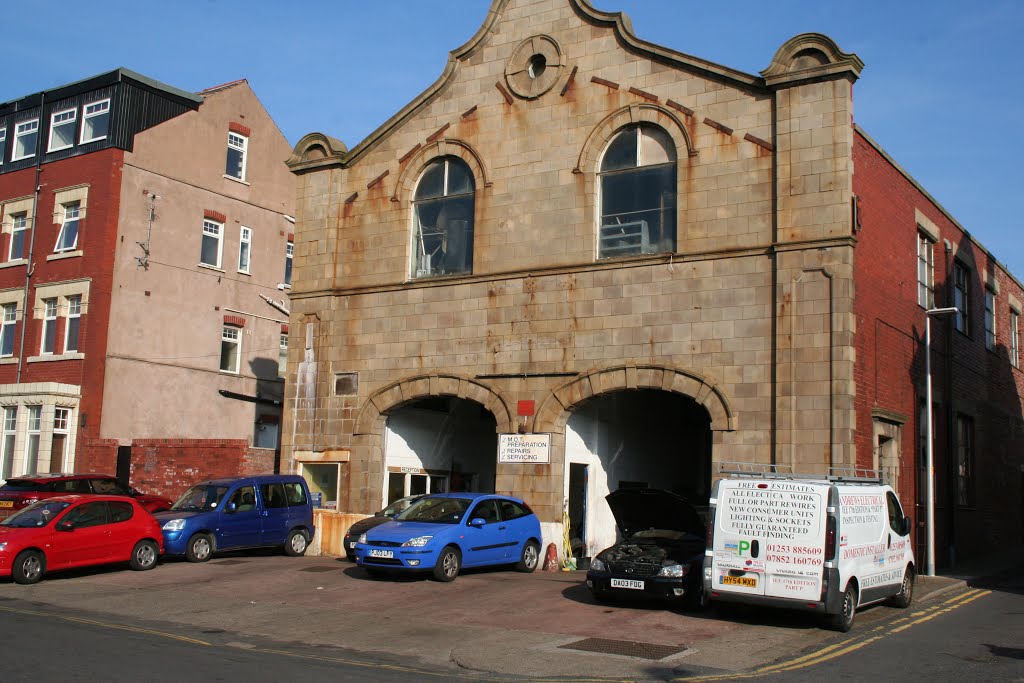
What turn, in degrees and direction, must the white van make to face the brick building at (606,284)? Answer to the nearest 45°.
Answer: approximately 90° to its left

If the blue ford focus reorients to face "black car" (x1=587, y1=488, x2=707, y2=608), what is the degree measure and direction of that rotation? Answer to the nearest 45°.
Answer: approximately 90° to its left

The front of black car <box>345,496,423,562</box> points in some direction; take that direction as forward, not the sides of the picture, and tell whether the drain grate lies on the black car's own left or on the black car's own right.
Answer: on the black car's own left

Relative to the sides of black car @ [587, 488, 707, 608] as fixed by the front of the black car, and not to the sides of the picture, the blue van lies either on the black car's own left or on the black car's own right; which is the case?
on the black car's own right

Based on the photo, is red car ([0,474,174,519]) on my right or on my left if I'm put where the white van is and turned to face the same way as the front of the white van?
on my left

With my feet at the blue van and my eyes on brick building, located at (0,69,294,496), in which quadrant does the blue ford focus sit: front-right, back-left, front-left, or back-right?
back-right

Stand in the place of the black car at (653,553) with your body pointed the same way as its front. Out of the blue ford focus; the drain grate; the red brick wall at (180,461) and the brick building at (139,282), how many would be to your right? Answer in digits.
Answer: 3

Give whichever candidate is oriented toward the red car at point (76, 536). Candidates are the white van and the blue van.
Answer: the blue van

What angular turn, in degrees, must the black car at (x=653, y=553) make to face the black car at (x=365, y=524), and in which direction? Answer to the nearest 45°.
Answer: approximately 90° to its right

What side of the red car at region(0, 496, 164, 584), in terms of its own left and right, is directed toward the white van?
left

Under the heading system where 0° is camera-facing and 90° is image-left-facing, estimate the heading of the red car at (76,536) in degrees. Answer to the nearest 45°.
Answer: approximately 45°

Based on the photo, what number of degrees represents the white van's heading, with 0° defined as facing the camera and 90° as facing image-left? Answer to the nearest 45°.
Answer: approximately 225°

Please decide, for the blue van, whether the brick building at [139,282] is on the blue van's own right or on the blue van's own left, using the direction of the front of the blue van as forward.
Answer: on the blue van's own right

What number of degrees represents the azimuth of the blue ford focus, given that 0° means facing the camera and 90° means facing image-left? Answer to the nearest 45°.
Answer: approximately 45°

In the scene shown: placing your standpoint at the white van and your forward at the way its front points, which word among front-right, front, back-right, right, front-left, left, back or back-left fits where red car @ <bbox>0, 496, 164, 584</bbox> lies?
back-left
